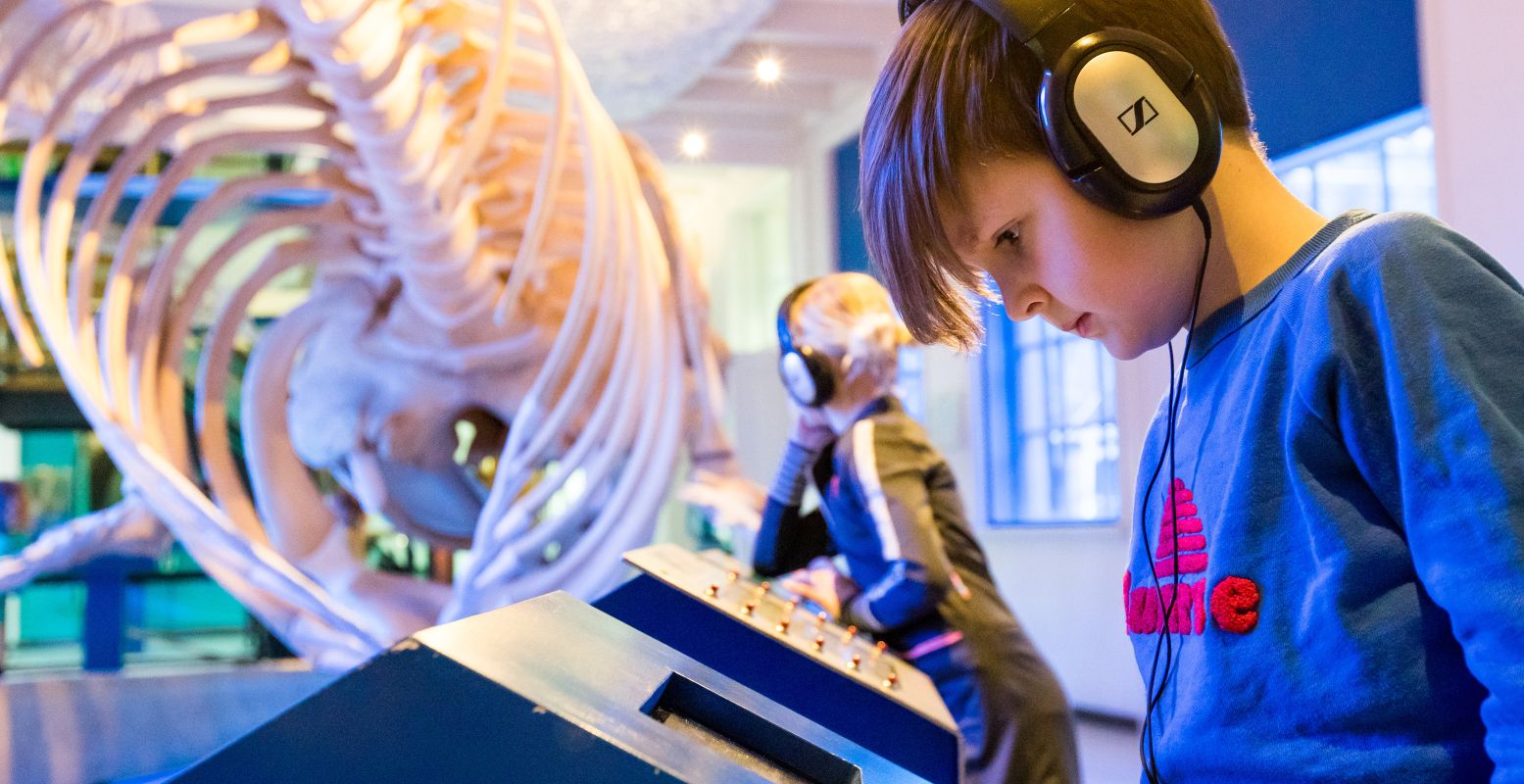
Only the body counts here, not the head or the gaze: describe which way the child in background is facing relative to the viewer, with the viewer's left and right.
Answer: facing to the left of the viewer

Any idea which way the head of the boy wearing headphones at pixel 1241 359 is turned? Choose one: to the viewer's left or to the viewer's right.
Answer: to the viewer's left

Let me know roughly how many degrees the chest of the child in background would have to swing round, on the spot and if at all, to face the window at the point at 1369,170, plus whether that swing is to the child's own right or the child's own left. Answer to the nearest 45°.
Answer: approximately 135° to the child's own right

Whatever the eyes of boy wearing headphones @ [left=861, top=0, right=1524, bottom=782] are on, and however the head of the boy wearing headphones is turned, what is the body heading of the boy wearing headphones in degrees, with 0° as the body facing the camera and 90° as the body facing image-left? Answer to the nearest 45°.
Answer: approximately 45°

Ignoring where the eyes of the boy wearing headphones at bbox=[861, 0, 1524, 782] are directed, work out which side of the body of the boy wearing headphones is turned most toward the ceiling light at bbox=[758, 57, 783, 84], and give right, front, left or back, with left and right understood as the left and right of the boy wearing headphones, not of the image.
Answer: right
